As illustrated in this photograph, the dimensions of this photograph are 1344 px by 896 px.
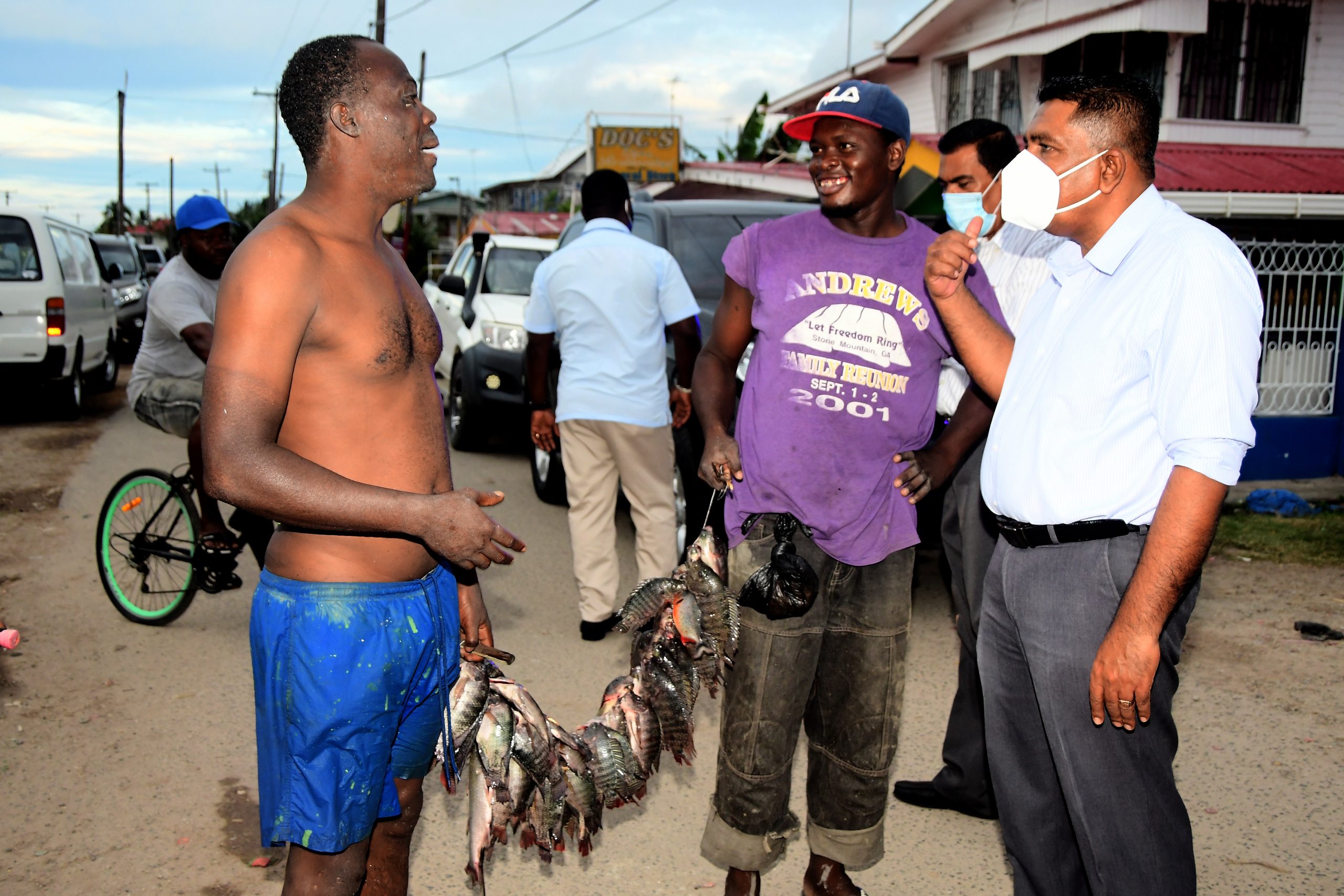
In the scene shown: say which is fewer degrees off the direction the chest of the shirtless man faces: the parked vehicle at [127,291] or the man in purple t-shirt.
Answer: the man in purple t-shirt

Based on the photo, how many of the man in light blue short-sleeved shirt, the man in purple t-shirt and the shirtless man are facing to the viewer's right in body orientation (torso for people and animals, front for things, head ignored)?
1

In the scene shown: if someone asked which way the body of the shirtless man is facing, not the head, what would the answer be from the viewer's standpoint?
to the viewer's right

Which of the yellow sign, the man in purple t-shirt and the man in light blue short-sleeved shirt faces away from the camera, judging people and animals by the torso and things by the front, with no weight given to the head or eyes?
the man in light blue short-sleeved shirt

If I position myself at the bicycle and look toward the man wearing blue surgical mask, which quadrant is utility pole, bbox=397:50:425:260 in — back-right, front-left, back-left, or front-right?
back-left

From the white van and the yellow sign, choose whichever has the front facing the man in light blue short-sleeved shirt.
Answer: the yellow sign

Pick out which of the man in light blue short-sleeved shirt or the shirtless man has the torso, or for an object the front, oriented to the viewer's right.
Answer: the shirtless man

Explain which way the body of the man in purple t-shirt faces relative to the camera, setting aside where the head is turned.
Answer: toward the camera

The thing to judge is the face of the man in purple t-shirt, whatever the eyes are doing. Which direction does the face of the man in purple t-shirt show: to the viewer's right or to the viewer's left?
to the viewer's left

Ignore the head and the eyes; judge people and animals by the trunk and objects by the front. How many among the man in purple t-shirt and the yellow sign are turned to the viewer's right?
0

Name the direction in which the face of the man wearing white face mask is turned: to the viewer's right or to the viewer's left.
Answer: to the viewer's left

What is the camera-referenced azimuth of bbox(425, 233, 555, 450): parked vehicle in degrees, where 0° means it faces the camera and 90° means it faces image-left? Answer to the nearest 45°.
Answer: approximately 315°

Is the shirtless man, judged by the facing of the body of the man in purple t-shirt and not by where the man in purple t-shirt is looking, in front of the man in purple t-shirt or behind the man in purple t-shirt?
in front

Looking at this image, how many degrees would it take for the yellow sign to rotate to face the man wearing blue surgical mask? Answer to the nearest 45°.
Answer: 0° — it already faces them

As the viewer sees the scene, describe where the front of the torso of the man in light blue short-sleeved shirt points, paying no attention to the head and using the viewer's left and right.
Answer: facing away from the viewer

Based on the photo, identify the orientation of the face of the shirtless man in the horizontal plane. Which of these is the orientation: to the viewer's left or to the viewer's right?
to the viewer's right
